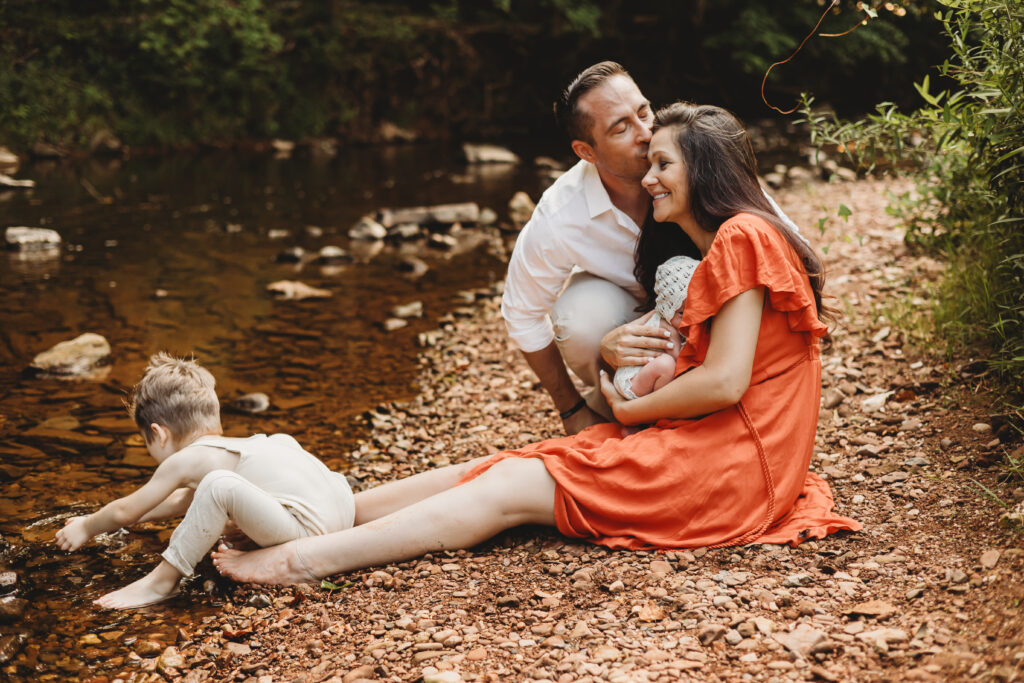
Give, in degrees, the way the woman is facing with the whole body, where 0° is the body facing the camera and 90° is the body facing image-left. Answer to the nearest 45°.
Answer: approximately 90°

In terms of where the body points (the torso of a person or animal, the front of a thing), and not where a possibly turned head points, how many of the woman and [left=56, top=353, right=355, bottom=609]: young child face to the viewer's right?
0

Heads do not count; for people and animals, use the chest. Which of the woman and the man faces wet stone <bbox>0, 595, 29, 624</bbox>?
the woman

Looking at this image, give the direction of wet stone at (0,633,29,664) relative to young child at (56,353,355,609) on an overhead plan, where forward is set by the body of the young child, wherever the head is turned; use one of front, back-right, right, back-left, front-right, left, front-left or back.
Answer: front-left

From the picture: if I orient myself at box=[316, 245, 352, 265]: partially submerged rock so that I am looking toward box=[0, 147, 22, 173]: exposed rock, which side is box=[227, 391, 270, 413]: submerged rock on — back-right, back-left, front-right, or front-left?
back-left

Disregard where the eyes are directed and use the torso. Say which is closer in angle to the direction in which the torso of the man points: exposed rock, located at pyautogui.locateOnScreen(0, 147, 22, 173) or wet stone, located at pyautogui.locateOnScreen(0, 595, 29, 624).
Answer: the wet stone

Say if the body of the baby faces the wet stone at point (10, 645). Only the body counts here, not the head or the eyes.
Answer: no

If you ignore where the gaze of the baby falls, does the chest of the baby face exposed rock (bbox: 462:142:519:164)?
no

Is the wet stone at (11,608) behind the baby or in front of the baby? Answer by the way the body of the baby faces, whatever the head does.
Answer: behind

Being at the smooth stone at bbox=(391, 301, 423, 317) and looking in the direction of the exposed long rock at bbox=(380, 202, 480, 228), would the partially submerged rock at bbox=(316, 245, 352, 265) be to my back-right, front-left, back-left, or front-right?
front-left

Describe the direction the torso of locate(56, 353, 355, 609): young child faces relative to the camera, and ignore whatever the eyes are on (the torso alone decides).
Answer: to the viewer's left

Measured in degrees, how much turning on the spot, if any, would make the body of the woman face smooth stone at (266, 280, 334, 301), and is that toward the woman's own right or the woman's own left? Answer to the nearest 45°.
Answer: approximately 45° to the woman's own right

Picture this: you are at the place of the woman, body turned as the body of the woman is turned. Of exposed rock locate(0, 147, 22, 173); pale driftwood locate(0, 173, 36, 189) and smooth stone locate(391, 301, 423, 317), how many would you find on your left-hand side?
0

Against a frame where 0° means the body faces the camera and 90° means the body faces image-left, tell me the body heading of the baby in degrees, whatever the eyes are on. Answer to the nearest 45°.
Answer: approximately 270°
